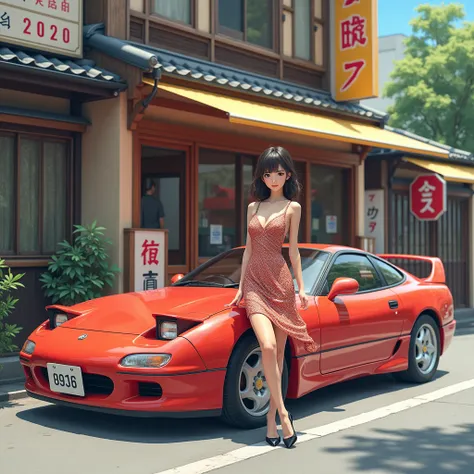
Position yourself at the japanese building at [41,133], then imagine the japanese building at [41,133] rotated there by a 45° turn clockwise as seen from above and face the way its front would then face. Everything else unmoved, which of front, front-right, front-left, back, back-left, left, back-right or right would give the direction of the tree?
back-left

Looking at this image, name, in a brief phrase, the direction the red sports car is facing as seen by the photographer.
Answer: facing the viewer and to the left of the viewer

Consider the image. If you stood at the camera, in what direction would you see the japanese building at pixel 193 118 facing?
facing the viewer and to the right of the viewer

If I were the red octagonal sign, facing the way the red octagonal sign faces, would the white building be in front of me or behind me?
behind

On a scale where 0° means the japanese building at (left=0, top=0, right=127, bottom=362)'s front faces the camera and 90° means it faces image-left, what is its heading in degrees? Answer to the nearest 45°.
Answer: approximately 315°

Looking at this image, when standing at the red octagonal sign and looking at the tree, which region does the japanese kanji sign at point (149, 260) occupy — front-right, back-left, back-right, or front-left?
back-left

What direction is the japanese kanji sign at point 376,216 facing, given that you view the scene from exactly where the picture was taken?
facing the viewer

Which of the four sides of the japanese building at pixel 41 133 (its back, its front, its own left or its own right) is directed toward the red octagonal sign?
left

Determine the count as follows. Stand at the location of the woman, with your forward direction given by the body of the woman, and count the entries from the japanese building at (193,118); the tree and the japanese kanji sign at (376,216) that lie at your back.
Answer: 3

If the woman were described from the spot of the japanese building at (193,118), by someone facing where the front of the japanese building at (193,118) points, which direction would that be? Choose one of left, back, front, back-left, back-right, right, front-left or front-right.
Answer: front-right

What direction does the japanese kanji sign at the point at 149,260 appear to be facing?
toward the camera

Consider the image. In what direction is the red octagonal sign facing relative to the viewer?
toward the camera

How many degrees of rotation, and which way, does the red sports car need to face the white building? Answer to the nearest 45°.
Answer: approximately 135° to its right
